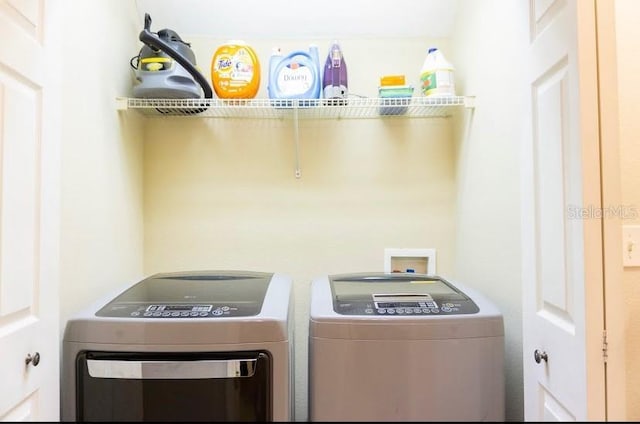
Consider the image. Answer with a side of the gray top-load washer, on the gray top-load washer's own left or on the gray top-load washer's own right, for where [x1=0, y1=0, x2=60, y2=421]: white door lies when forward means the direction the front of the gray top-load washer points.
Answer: on the gray top-load washer's own right

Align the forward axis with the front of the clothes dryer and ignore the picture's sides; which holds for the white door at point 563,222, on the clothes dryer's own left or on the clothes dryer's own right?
on the clothes dryer's own left

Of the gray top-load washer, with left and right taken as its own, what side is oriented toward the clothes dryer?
right

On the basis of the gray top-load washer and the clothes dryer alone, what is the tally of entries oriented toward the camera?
2

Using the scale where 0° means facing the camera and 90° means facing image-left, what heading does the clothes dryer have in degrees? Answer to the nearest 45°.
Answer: approximately 0°
